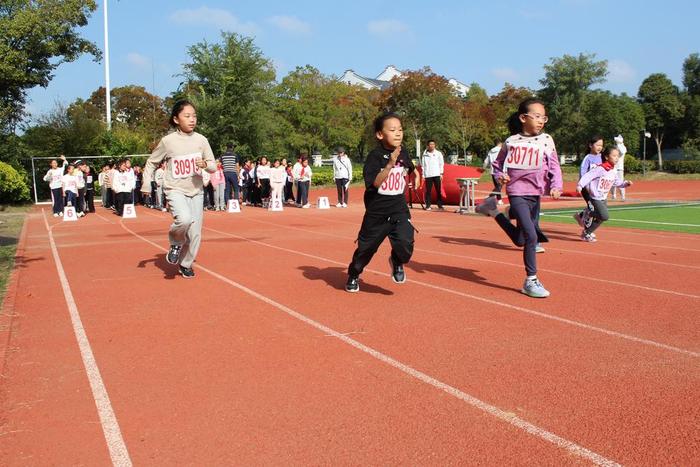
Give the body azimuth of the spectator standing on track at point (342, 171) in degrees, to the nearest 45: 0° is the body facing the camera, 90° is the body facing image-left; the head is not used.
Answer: approximately 0°

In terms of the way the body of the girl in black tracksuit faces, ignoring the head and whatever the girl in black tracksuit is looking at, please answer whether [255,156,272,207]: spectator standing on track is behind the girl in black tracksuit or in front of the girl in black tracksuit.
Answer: behind

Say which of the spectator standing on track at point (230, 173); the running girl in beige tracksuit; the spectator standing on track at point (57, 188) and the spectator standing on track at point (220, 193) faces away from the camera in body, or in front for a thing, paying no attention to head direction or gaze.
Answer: the spectator standing on track at point (230, 173)

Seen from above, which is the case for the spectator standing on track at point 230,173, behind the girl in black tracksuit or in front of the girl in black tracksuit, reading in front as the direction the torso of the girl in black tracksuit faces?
behind

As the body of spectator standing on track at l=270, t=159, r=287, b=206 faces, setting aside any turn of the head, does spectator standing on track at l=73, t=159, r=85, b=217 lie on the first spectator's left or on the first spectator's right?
on the first spectator's right

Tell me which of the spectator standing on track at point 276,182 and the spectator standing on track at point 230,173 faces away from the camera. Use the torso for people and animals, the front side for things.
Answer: the spectator standing on track at point 230,173

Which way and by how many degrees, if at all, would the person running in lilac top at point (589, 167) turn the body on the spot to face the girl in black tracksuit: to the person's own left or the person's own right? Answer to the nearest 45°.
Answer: approximately 45° to the person's own right

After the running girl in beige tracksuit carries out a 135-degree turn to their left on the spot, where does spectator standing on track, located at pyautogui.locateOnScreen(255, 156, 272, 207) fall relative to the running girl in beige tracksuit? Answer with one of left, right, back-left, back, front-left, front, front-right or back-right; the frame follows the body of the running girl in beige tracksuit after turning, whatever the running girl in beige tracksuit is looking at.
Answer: front

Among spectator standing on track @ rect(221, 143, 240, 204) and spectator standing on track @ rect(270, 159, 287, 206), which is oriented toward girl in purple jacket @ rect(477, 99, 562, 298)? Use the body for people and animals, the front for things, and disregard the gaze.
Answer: spectator standing on track @ rect(270, 159, 287, 206)

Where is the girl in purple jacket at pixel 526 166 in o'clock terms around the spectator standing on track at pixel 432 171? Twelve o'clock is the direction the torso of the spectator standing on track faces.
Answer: The girl in purple jacket is roughly at 12 o'clock from the spectator standing on track.

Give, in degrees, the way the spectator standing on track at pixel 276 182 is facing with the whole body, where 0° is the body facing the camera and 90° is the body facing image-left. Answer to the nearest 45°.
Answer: approximately 0°

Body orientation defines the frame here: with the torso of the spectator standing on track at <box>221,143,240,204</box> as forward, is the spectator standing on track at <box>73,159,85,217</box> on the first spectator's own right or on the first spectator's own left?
on the first spectator's own left

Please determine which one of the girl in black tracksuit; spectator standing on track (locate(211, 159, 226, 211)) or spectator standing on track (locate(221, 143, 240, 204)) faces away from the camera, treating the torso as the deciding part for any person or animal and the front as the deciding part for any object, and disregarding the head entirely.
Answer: spectator standing on track (locate(221, 143, 240, 204))
